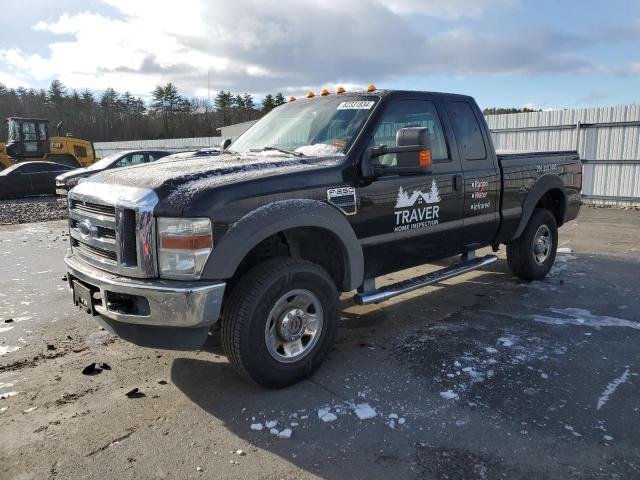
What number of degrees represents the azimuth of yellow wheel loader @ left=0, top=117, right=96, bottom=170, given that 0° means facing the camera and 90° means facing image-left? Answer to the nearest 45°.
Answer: approximately 90°

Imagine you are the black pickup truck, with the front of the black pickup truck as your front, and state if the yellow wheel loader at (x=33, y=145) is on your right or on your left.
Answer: on your right

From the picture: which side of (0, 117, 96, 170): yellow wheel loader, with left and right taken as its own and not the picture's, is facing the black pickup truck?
left

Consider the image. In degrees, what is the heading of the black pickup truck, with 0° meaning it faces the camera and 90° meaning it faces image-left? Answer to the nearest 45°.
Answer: approximately 45°
